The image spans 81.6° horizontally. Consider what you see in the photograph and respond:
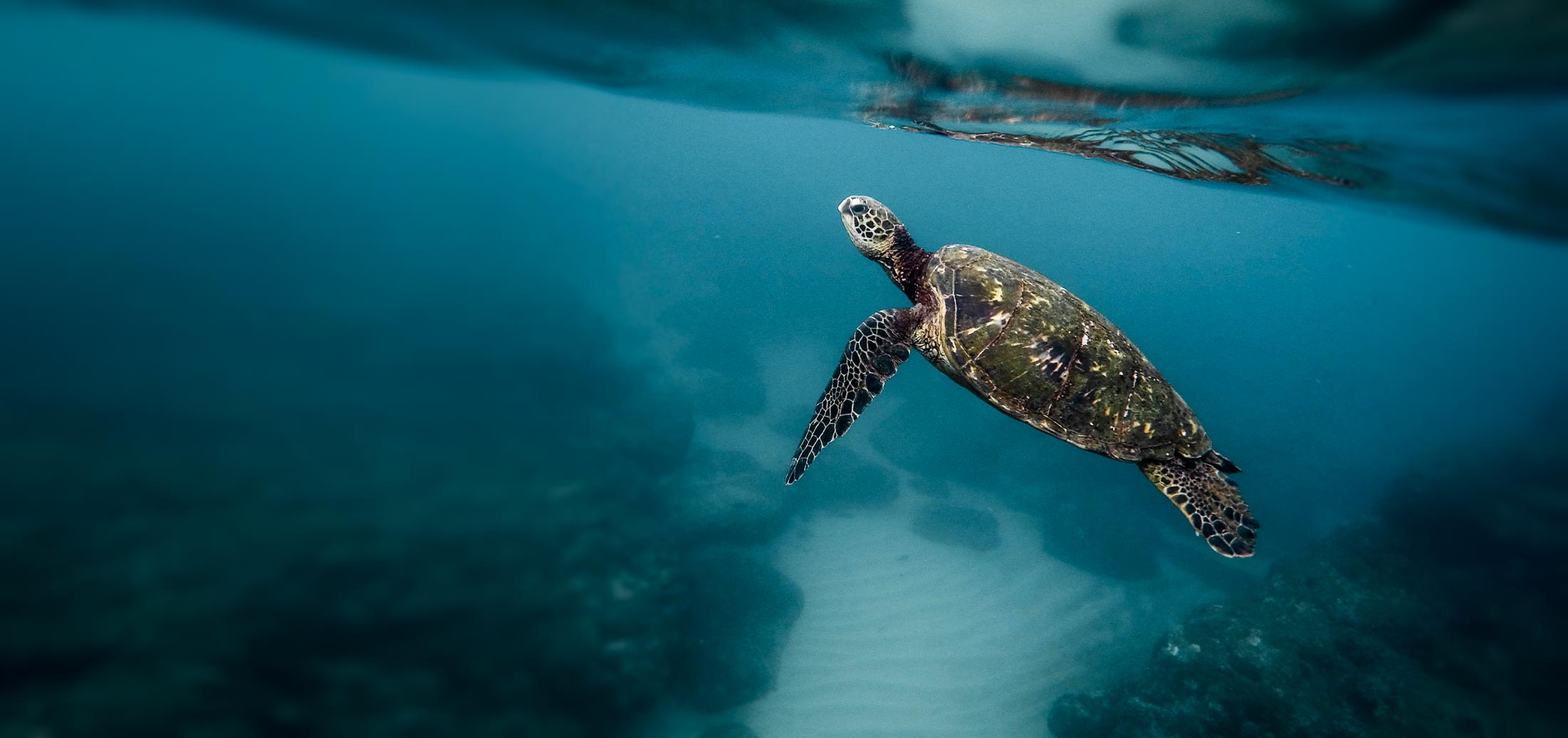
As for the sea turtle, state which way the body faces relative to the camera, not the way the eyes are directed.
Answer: to the viewer's left
